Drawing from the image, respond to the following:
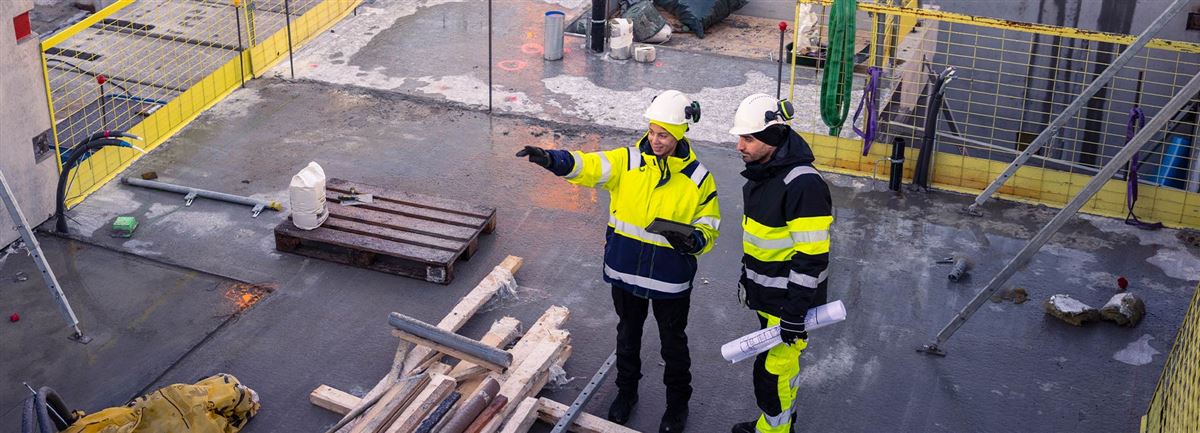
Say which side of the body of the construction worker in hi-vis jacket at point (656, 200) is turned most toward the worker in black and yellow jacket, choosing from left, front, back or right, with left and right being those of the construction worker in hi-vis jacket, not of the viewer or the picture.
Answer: left

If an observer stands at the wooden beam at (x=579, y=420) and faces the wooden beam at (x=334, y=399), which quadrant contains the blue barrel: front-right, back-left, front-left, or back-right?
back-right

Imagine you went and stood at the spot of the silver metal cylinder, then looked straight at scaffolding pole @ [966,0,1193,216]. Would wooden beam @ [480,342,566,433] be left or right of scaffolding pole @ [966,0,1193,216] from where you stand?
right

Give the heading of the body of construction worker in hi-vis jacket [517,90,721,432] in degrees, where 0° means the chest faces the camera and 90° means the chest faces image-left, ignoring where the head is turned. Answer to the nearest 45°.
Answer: approximately 45°

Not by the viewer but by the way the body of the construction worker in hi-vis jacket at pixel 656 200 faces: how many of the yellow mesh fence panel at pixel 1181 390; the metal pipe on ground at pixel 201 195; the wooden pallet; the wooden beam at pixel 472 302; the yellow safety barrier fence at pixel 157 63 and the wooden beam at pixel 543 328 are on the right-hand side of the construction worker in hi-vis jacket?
5

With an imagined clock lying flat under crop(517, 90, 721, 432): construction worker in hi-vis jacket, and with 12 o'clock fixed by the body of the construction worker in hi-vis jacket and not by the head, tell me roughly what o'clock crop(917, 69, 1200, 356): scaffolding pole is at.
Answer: The scaffolding pole is roughly at 7 o'clock from the construction worker in hi-vis jacket.

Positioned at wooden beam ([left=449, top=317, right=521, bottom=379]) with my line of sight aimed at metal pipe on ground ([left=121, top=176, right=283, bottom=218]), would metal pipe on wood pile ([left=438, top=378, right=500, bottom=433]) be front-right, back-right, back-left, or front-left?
back-left

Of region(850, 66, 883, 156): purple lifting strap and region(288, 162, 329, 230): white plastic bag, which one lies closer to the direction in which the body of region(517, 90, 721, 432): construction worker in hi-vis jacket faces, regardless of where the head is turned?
the white plastic bag

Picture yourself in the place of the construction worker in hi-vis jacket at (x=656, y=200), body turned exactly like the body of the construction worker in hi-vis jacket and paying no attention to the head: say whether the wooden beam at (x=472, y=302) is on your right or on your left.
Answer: on your right

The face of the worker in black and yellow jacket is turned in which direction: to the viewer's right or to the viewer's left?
to the viewer's left

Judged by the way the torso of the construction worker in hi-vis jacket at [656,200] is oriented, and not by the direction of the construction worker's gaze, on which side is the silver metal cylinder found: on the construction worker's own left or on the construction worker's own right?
on the construction worker's own right

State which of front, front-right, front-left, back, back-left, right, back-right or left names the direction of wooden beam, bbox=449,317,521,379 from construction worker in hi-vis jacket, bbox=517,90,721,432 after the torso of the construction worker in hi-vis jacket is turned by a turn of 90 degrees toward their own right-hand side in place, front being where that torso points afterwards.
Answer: front

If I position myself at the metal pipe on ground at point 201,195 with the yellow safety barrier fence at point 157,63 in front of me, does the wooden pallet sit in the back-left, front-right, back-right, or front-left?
back-right

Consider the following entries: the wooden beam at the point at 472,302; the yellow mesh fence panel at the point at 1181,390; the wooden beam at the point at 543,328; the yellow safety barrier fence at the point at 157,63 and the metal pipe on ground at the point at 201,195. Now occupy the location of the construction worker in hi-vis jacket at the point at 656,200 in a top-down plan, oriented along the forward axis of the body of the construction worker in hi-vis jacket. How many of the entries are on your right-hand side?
4

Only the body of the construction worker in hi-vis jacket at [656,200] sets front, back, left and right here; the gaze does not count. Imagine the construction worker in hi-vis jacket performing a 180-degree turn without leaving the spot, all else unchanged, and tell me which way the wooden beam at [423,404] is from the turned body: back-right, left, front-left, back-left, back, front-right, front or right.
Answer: back-left
